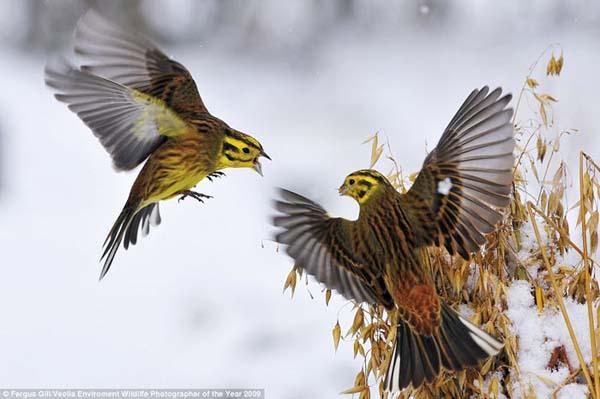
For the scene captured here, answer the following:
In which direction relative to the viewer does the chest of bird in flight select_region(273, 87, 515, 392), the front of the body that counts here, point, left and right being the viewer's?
facing away from the viewer and to the left of the viewer

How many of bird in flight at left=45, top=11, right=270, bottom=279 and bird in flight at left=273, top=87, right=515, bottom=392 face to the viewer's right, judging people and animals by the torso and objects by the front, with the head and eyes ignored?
1

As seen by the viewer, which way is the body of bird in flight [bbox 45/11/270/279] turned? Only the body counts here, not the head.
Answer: to the viewer's right

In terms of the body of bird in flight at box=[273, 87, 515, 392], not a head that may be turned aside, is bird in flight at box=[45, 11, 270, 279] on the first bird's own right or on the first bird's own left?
on the first bird's own left

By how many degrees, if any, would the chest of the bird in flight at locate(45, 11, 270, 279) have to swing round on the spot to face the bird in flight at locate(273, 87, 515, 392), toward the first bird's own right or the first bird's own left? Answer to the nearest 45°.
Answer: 0° — it already faces it
